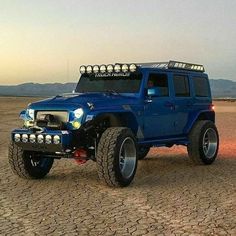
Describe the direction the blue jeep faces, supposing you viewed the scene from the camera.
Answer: facing the viewer and to the left of the viewer
